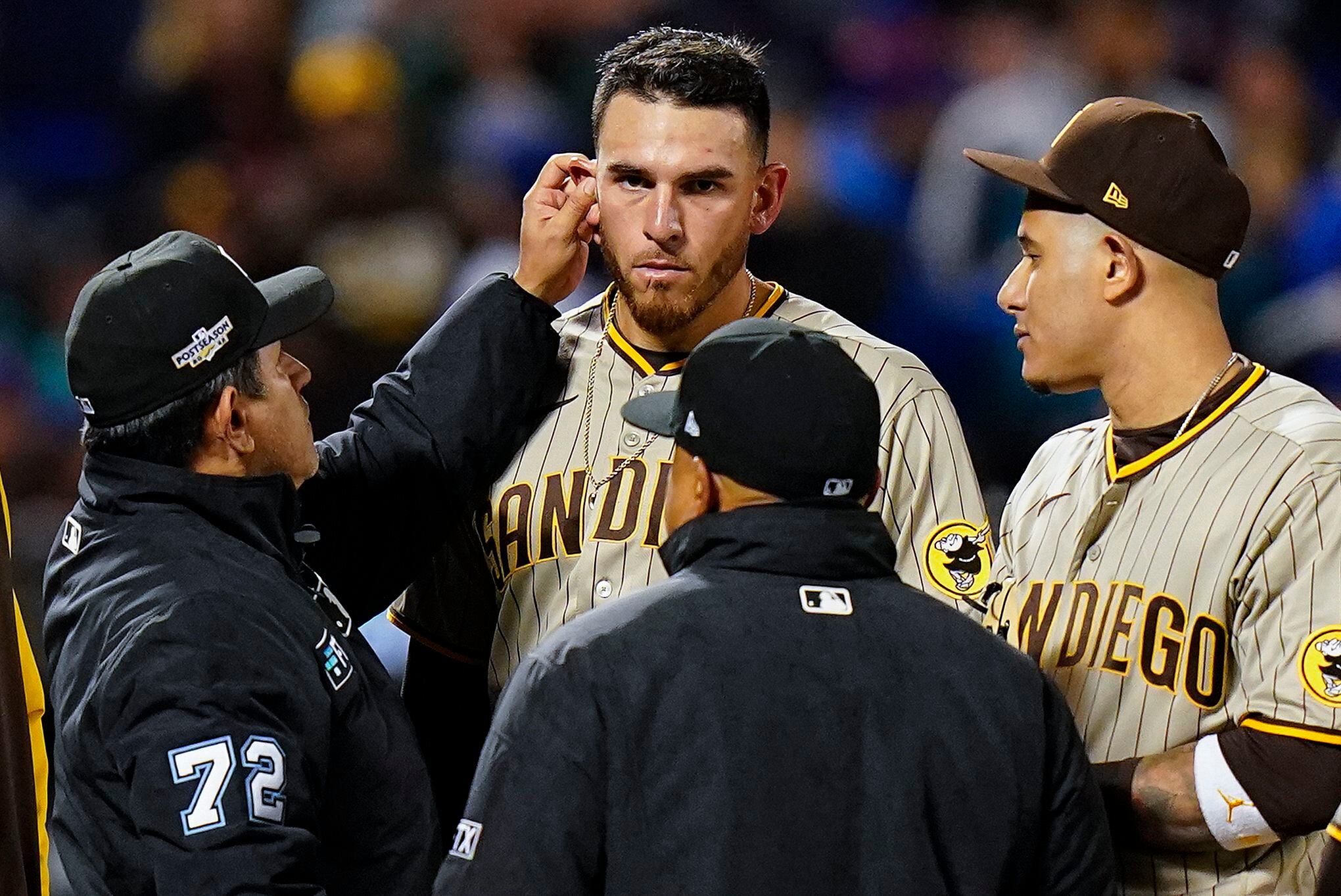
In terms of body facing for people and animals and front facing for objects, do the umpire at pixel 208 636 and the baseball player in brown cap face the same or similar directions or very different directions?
very different directions

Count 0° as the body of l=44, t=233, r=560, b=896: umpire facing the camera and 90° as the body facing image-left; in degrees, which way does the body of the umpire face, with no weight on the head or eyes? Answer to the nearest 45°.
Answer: approximately 270°

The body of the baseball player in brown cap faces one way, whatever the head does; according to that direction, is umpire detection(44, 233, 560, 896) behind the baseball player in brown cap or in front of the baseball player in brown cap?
in front

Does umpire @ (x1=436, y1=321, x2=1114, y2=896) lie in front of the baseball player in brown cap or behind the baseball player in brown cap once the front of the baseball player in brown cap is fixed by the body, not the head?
in front

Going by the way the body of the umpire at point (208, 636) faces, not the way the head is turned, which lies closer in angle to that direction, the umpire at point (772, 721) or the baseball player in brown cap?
the baseball player in brown cap

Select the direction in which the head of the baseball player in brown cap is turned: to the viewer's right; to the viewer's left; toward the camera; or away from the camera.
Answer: to the viewer's left

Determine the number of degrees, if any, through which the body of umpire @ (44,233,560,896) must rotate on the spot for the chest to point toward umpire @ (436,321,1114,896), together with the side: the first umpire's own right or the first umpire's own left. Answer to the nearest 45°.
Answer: approximately 45° to the first umpire's own right
